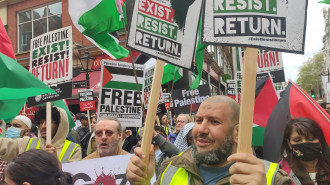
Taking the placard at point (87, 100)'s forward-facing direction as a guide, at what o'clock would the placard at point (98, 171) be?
The placard at point (98, 171) is roughly at 12 o'clock from the placard at point (87, 100).

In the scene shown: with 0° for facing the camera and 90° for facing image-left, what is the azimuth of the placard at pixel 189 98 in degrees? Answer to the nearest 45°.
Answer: approximately 0°

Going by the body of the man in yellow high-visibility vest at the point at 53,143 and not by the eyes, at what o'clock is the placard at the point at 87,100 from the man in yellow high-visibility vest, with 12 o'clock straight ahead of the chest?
The placard is roughly at 5 o'clock from the man in yellow high-visibility vest.

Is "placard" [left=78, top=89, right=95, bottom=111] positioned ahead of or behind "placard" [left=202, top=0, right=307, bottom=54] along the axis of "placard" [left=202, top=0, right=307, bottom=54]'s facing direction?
behind

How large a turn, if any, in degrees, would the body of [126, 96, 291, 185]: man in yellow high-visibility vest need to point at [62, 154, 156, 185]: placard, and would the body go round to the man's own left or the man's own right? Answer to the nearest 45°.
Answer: approximately 90° to the man's own right

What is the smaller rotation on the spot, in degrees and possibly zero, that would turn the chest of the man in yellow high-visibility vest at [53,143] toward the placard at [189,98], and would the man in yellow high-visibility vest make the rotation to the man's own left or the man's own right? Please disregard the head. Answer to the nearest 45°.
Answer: approximately 180°

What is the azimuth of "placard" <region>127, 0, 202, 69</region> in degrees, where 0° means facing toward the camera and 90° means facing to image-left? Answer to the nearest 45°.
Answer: approximately 0°

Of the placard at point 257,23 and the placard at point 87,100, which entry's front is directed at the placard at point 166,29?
the placard at point 87,100
